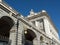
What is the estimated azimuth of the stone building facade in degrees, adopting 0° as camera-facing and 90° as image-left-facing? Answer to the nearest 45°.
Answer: approximately 315°
